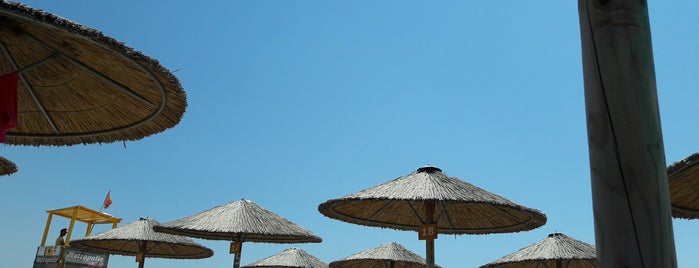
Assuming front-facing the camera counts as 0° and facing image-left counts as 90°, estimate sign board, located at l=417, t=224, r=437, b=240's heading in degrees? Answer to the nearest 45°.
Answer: approximately 0°

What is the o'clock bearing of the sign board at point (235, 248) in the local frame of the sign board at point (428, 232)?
the sign board at point (235, 248) is roughly at 4 o'clock from the sign board at point (428, 232).

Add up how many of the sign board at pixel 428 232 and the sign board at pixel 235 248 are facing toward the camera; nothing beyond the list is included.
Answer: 2

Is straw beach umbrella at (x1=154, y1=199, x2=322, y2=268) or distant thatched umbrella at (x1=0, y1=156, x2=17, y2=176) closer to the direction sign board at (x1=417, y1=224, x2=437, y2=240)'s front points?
the distant thatched umbrella

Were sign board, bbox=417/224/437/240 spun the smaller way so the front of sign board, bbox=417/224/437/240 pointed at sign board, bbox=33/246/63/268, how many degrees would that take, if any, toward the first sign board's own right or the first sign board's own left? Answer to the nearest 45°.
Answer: approximately 135° to the first sign board's own right

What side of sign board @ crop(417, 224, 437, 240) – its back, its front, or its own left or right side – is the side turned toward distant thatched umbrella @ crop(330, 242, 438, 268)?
back
